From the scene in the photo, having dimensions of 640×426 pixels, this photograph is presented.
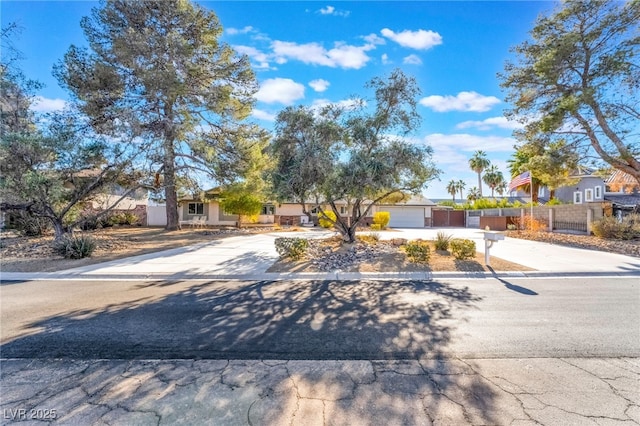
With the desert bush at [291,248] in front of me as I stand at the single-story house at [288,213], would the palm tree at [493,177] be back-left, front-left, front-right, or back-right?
back-left

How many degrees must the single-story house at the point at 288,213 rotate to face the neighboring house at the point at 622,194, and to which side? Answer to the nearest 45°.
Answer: approximately 45° to its left

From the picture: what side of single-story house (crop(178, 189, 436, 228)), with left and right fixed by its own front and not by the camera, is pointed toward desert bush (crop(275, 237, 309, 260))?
front

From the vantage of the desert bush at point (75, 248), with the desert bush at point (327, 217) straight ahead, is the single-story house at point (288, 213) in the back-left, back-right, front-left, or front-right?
front-left

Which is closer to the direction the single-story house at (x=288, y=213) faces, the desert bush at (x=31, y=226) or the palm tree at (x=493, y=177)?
the desert bush

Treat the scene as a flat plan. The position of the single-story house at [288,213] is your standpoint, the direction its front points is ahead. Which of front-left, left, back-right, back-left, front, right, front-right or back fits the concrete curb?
front

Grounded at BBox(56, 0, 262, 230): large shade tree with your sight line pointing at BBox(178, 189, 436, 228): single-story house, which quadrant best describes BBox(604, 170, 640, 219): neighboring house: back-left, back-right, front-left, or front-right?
front-right

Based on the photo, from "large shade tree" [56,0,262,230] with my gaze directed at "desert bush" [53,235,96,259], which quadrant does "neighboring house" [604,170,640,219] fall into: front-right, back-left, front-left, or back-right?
back-left

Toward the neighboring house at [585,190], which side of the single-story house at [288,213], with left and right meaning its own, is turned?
left

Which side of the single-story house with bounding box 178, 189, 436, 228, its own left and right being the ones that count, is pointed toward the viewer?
front

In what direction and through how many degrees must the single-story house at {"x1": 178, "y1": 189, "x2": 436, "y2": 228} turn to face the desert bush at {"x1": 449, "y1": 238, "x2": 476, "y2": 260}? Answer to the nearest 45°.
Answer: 0° — it already faces it

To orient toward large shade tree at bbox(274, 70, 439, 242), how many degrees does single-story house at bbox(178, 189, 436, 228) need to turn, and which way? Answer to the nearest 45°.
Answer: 0° — it already faces it

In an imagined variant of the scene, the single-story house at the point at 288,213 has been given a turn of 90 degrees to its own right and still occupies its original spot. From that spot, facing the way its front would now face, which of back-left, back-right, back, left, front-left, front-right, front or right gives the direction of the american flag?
back-left

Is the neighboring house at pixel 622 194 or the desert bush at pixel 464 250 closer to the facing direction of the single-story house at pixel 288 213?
the desert bush
